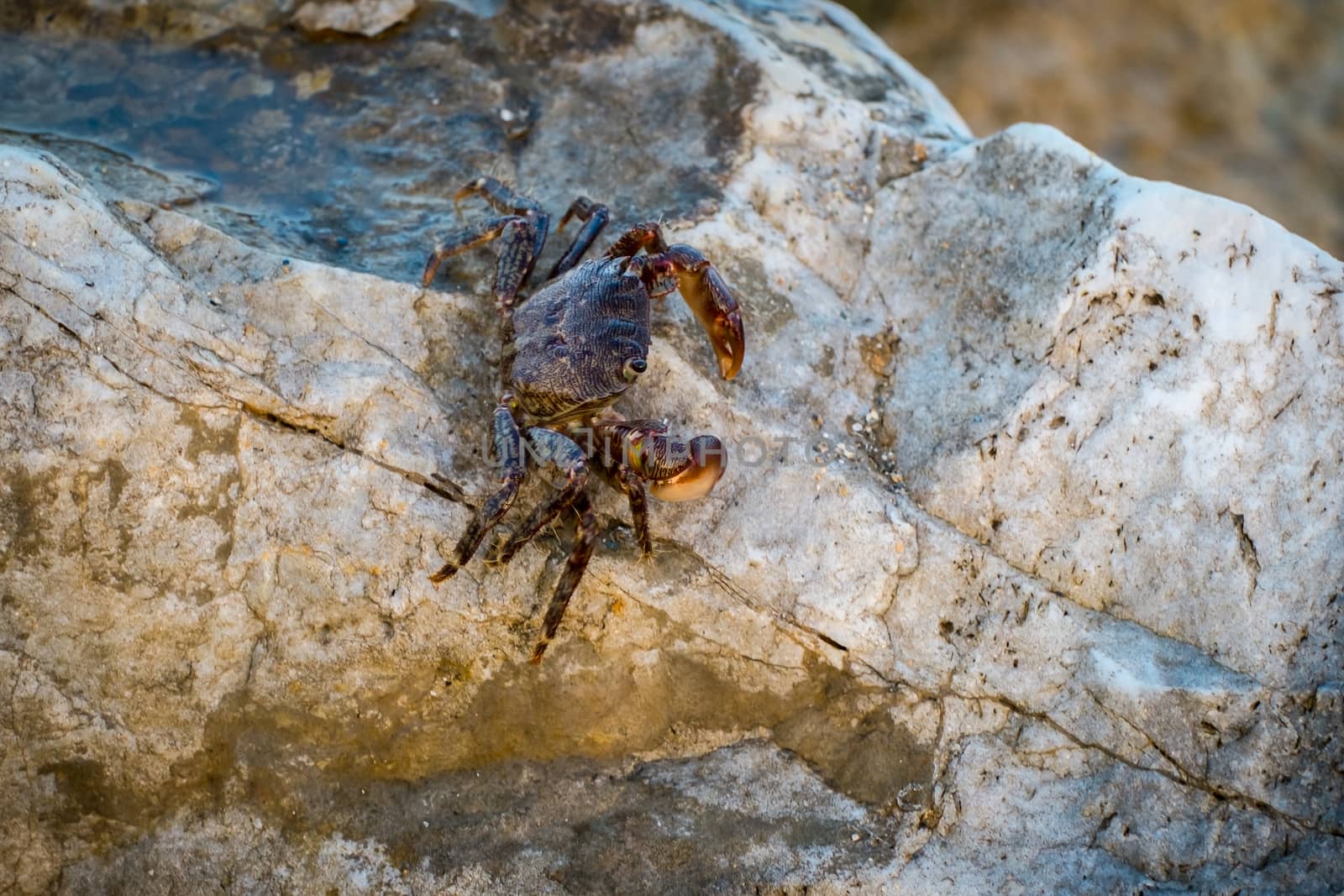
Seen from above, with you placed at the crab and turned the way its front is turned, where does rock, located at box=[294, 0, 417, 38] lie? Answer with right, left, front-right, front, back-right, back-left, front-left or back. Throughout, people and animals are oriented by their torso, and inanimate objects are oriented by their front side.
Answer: back-left

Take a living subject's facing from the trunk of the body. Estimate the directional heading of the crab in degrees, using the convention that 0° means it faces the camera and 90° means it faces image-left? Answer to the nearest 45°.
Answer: approximately 270°
